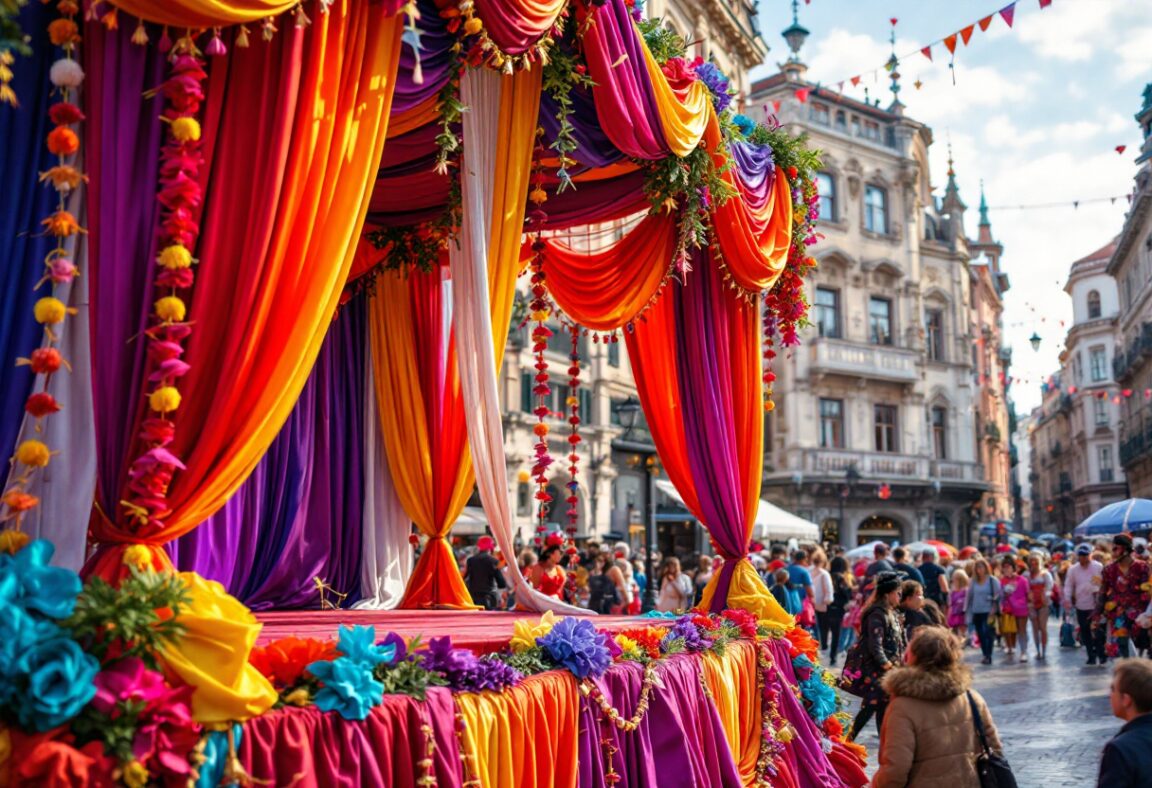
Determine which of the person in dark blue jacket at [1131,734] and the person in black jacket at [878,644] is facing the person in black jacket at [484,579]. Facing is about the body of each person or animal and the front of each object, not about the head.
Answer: the person in dark blue jacket at [1131,734]

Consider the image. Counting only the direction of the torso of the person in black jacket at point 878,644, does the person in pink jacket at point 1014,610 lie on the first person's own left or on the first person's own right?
on the first person's own left

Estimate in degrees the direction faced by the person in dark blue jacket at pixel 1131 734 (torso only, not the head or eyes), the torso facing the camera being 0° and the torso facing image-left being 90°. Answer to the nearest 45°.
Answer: approximately 135°
